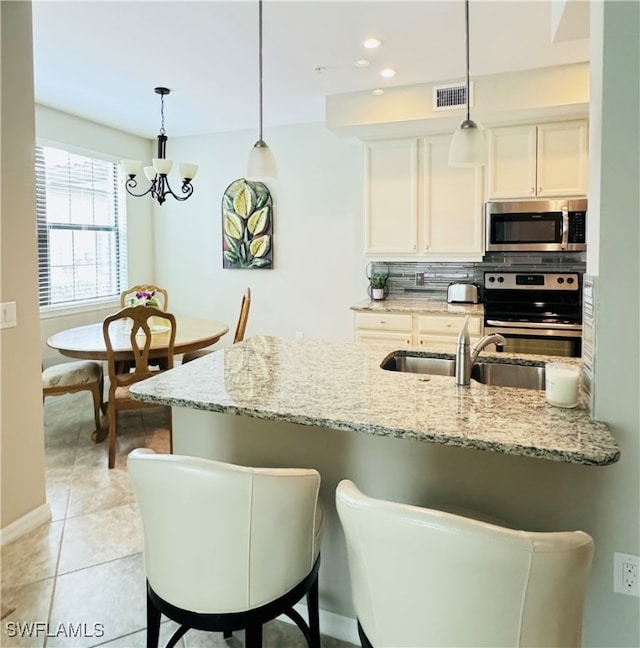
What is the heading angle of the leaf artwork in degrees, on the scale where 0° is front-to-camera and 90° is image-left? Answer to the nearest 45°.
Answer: approximately 0°

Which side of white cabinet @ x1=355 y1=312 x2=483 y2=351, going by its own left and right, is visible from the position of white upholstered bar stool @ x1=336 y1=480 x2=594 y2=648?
front

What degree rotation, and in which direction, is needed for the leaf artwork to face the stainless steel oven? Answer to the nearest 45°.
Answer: approximately 45° to its left

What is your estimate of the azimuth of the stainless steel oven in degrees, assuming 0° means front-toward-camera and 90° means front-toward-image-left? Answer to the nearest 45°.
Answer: approximately 0°

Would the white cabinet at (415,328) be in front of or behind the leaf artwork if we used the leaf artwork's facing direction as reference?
in front

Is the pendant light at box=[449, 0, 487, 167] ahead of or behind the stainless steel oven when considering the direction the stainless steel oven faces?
ahead

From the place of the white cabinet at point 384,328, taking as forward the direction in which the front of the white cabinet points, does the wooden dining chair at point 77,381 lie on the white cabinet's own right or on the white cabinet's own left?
on the white cabinet's own right

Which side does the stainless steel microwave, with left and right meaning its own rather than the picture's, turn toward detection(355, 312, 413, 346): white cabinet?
right

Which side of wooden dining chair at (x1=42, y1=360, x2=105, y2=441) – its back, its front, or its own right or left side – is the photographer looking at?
right
